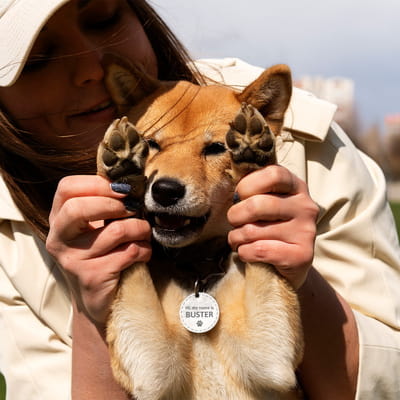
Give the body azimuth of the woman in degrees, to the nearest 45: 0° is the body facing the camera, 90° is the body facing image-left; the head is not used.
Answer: approximately 0°

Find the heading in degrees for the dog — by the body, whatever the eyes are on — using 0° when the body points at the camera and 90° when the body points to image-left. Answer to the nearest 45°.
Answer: approximately 0°
